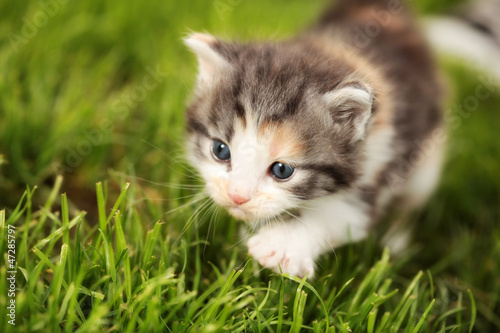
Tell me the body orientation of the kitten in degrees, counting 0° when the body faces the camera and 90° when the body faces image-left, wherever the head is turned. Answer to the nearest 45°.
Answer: approximately 45°
